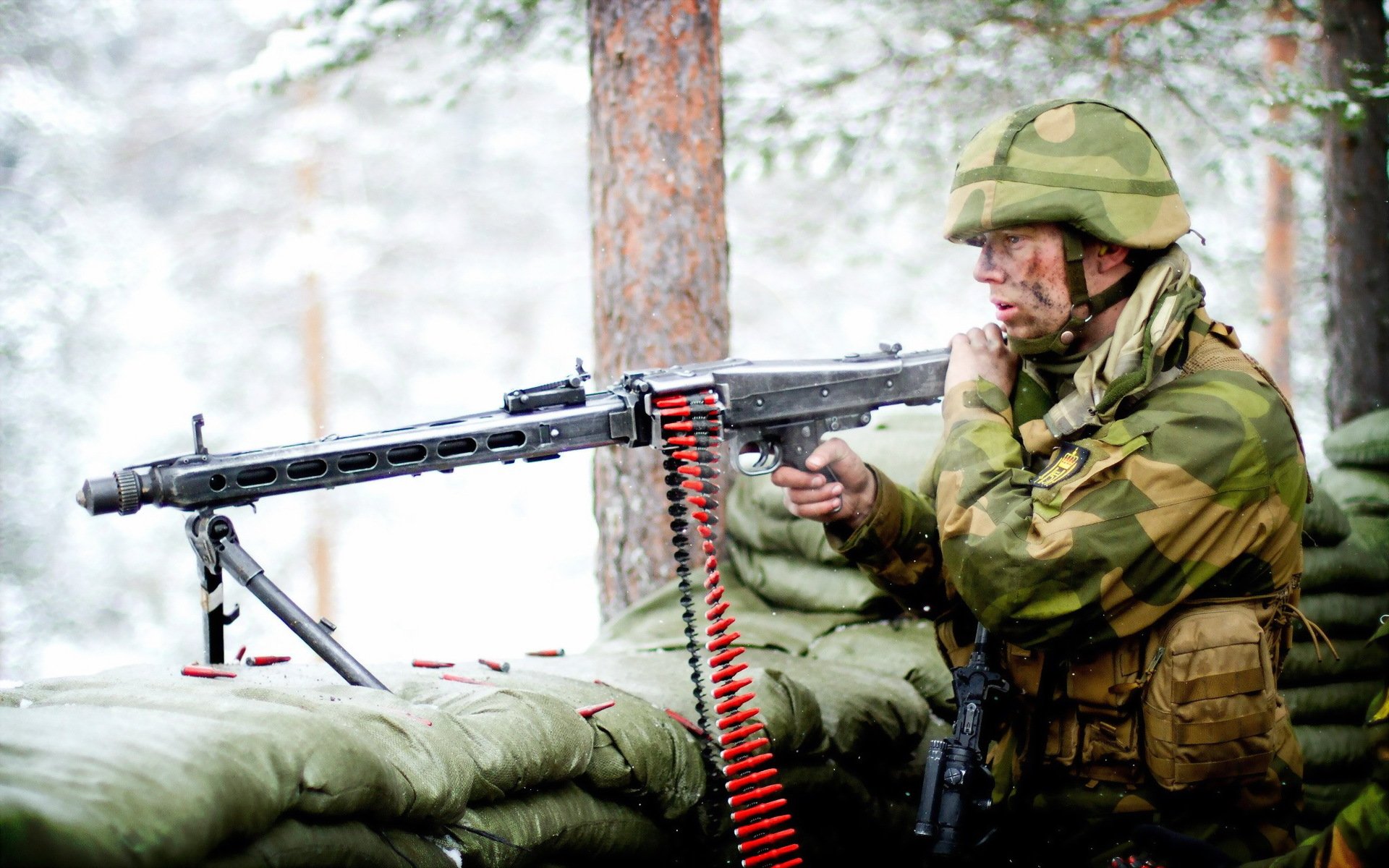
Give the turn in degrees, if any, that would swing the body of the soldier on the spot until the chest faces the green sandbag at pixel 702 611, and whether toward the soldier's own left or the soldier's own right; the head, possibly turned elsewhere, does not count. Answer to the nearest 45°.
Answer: approximately 45° to the soldier's own right

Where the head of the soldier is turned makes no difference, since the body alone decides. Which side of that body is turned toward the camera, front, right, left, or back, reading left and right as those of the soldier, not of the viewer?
left

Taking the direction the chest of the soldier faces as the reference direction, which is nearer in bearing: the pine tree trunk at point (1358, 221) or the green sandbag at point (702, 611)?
the green sandbag

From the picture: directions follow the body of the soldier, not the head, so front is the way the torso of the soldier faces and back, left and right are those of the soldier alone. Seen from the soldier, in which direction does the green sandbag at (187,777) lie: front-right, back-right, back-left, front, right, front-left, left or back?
front-left

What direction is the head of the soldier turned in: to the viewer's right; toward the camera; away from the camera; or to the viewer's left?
to the viewer's left

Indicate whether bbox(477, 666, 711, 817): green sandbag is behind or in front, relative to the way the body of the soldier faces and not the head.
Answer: in front

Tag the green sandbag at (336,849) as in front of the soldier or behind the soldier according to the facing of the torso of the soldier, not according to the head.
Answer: in front
